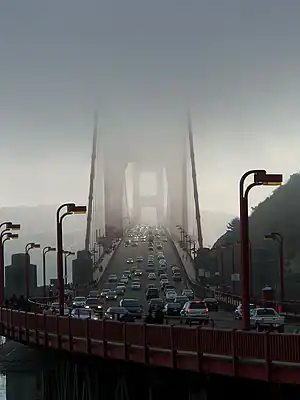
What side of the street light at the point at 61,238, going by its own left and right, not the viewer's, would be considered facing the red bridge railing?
right

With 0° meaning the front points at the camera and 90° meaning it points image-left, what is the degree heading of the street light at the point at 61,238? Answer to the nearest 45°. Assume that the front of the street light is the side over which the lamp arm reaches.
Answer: approximately 270°
